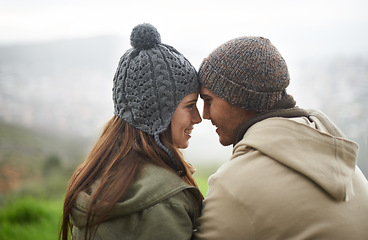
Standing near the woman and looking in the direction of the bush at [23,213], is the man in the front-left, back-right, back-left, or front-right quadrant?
back-right

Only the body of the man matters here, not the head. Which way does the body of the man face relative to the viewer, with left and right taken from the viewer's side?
facing away from the viewer and to the left of the viewer

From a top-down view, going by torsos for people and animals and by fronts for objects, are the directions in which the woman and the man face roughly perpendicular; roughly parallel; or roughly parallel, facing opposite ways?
roughly perpendicular

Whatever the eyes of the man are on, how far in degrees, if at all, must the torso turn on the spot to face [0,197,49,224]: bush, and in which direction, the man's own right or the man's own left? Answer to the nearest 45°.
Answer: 0° — they already face it

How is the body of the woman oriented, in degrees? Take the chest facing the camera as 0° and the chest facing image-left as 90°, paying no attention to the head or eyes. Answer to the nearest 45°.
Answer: approximately 225°

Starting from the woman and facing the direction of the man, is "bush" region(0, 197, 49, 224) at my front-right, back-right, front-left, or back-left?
back-left

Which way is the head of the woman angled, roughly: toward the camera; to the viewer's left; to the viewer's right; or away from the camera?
to the viewer's right

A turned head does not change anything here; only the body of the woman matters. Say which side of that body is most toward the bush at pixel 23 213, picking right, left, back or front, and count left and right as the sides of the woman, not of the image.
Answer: left
